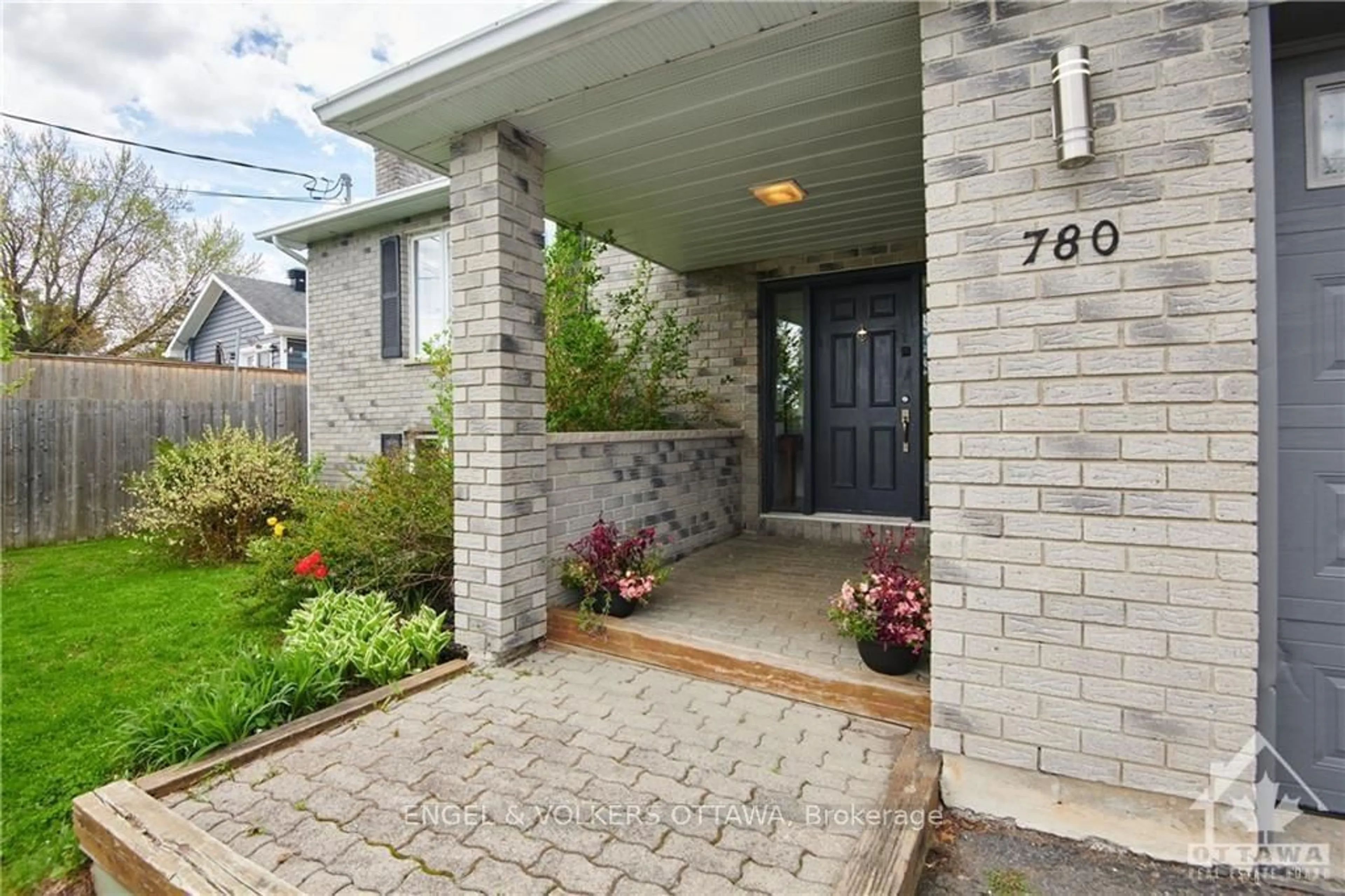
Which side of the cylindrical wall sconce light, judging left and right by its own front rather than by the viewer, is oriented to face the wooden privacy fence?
right

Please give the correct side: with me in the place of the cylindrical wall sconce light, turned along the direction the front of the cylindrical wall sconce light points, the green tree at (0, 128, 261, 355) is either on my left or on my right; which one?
on my right

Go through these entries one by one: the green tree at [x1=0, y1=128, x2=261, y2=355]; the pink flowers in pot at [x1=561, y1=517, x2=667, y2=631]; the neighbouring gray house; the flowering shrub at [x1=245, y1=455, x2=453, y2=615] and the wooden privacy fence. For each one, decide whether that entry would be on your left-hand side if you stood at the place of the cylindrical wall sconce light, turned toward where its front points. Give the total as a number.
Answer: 0

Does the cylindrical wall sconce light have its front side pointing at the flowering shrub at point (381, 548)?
no

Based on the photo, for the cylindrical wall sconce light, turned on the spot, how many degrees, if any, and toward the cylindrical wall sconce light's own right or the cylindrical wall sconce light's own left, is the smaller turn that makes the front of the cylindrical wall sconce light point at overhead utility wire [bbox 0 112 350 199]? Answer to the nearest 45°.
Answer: approximately 90° to the cylindrical wall sconce light's own right

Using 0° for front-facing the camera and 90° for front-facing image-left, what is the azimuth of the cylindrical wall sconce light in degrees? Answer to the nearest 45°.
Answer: approximately 0°

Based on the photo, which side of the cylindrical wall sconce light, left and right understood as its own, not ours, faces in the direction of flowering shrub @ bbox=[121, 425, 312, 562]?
right

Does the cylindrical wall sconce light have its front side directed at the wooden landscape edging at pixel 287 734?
no

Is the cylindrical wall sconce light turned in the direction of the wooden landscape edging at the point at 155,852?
no

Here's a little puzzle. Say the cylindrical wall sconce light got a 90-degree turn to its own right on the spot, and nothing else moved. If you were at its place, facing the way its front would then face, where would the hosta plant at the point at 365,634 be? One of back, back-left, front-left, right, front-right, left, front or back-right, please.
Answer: front

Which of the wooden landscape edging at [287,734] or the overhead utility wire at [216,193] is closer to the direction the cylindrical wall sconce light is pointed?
the wooden landscape edging

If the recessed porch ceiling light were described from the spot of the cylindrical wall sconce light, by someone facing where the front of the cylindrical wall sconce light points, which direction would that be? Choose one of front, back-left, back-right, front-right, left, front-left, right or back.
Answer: back-right
